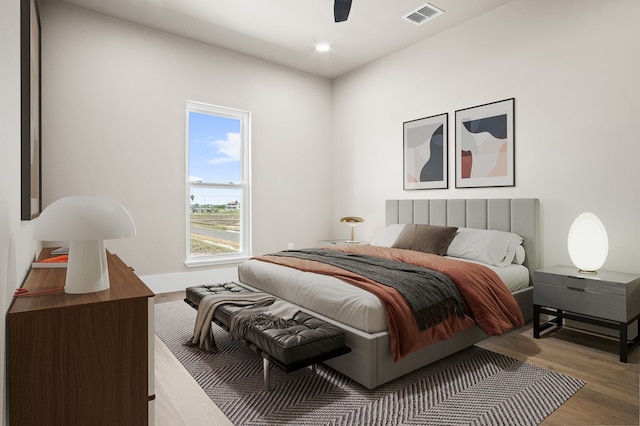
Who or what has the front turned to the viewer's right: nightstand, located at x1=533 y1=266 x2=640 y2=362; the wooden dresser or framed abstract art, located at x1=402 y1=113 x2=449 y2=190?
the wooden dresser

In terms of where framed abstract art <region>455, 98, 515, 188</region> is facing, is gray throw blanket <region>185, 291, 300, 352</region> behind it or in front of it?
in front

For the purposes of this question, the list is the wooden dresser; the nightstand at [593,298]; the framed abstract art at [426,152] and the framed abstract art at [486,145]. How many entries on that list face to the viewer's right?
1

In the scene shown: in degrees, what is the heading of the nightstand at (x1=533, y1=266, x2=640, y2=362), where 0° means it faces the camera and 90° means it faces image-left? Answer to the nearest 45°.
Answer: approximately 45°

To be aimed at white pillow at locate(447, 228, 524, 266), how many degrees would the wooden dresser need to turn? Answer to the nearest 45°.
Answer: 0° — it already faces it

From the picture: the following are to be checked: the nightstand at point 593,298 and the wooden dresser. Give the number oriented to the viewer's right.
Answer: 1

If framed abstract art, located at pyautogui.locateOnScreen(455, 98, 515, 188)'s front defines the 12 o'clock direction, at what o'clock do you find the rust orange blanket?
The rust orange blanket is roughly at 11 o'clock from the framed abstract art.

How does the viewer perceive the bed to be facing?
facing the viewer and to the left of the viewer

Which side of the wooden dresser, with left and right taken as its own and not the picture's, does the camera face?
right

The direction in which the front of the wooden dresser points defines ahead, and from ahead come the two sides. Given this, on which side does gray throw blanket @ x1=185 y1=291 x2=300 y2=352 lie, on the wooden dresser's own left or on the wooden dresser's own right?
on the wooden dresser's own left

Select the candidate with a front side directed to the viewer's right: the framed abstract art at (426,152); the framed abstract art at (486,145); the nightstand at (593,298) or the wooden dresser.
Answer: the wooden dresser

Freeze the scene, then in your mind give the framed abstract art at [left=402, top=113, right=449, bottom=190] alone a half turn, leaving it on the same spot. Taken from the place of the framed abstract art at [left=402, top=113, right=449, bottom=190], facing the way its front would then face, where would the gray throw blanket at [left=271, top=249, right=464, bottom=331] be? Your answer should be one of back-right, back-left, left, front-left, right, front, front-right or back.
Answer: back-right

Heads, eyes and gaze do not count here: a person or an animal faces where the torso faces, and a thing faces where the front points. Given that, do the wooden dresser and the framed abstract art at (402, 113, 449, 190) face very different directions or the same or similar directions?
very different directions

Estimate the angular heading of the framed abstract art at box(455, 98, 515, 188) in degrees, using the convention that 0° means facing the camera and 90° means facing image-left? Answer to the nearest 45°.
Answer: approximately 45°
